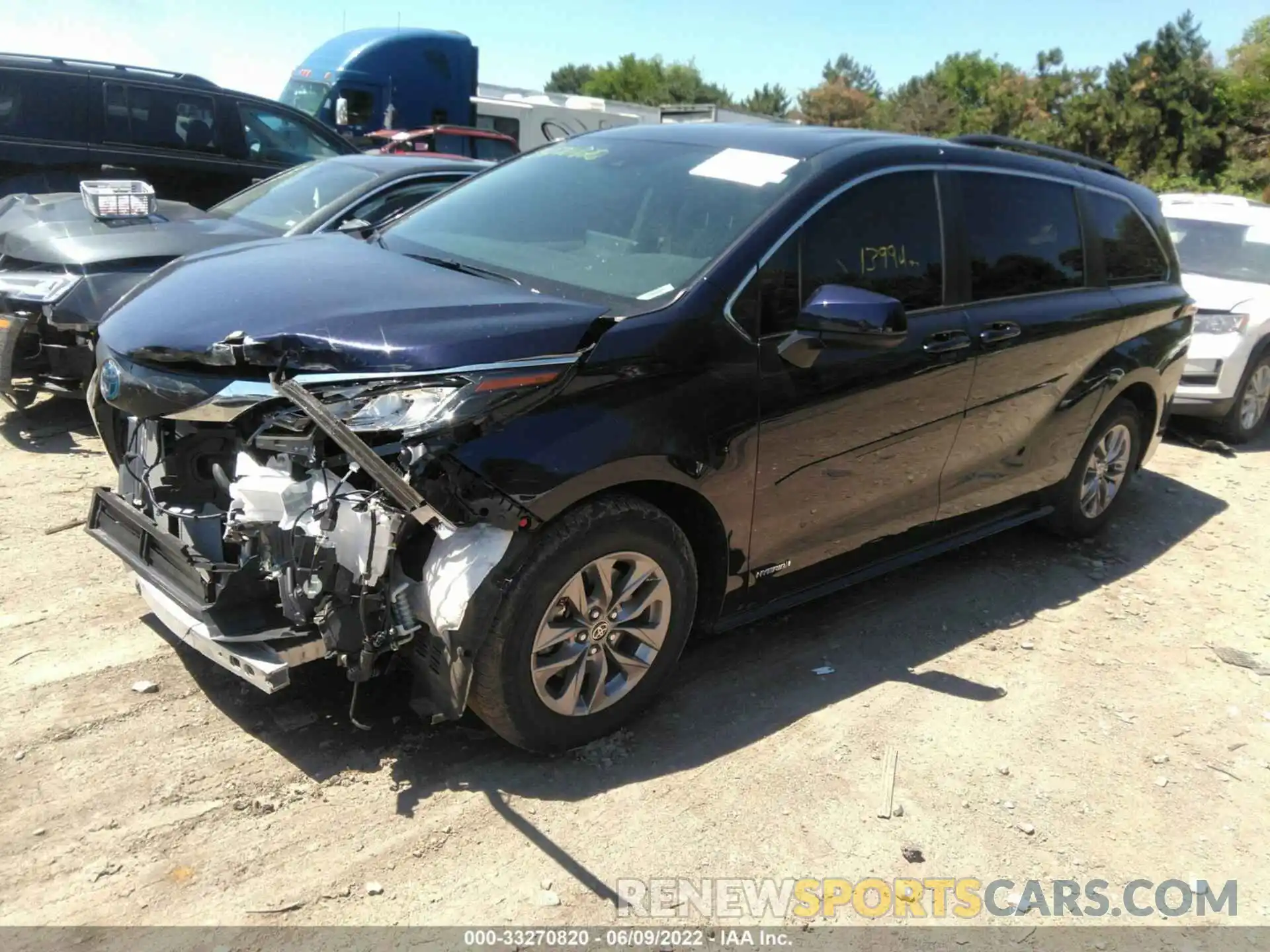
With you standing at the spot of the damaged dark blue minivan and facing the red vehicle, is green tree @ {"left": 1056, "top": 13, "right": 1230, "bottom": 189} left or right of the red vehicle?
right

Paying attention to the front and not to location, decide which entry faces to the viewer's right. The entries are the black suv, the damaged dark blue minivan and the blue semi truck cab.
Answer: the black suv

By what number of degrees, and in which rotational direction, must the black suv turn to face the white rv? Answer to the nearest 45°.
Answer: approximately 45° to its left

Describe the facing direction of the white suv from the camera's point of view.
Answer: facing the viewer and to the left of the viewer

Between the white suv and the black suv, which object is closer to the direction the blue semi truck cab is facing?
the black suv

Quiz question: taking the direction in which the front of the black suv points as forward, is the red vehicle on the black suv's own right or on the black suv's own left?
on the black suv's own left

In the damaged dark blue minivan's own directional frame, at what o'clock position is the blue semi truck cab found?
The blue semi truck cab is roughly at 4 o'clock from the damaged dark blue minivan.

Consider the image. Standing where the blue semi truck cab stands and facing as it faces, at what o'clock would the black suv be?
The black suv is roughly at 11 o'clock from the blue semi truck cab.

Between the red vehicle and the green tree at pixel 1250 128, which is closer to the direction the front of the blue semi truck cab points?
the red vehicle

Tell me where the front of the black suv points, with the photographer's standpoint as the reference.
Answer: facing to the right of the viewer

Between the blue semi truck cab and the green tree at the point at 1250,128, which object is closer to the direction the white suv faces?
the blue semi truck cab

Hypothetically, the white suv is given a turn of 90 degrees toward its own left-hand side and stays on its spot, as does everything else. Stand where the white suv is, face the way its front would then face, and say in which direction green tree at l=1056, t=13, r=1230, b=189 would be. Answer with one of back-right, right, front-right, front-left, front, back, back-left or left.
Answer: back-left
